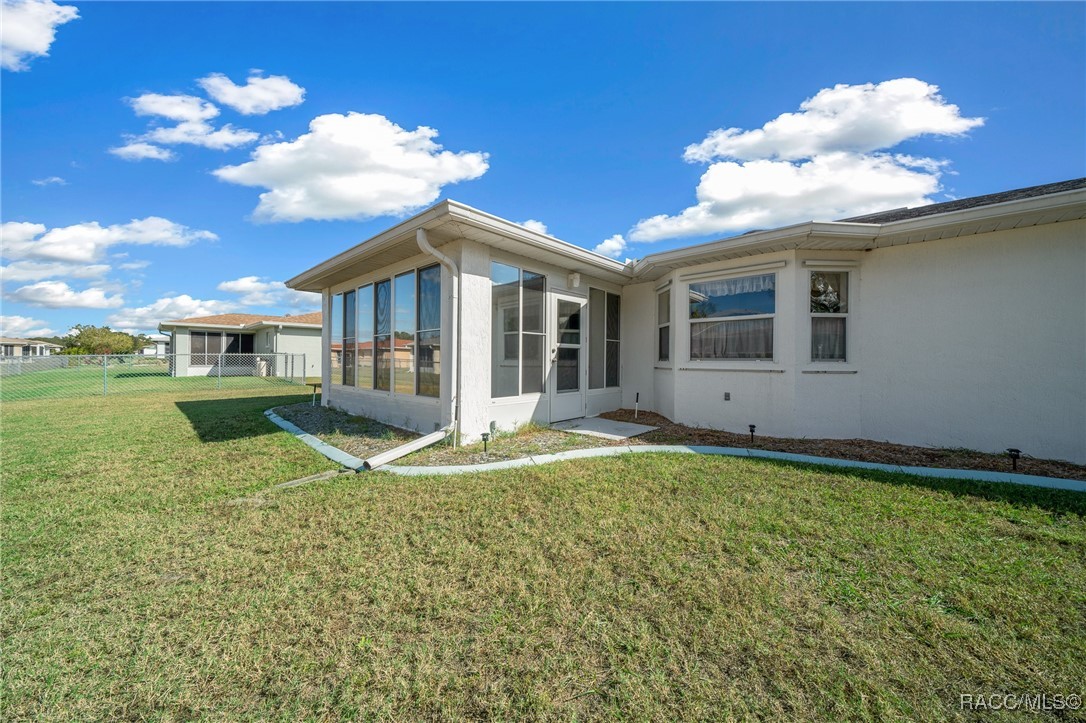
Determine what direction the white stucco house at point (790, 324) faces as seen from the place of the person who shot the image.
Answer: facing away from the viewer and to the right of the viewer

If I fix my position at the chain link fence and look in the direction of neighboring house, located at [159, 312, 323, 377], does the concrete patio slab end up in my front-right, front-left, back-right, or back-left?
back-right

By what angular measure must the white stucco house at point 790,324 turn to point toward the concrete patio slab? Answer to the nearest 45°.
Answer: approximately 135° to its left

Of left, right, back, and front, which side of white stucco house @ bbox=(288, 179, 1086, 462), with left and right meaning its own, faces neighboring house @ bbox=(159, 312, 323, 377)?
left
